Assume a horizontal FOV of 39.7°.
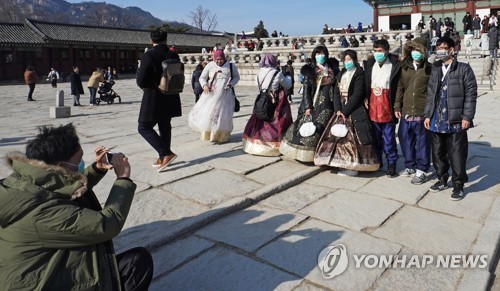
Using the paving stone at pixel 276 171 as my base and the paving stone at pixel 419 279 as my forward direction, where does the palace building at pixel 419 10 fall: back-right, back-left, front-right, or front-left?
back-left

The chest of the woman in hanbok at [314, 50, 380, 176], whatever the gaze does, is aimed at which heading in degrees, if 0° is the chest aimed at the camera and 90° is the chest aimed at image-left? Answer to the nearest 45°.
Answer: approximately 45°

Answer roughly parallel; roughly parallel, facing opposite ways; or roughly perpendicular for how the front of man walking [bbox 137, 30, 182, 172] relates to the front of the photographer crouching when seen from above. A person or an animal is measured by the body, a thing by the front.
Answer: roughly perpendicular

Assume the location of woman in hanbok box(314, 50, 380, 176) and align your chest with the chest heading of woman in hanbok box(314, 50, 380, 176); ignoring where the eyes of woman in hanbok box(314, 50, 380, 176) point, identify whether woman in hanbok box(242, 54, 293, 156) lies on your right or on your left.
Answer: on your right

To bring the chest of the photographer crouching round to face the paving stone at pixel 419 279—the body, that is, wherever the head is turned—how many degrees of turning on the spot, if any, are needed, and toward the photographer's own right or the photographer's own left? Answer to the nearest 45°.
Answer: approximately 45° to the photographer's own right

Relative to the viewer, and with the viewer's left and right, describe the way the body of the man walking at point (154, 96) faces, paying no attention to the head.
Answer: facing away from the viewer and to the left of the viewer

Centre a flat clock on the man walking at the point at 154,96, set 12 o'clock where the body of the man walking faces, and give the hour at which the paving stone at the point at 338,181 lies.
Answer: The paving stone is roughly at 5 o'clock from the man walking.

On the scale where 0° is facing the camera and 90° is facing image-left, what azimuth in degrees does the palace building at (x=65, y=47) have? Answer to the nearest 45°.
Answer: approximately 315°

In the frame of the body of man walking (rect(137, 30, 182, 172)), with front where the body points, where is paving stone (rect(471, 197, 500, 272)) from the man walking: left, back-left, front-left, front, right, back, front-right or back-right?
back

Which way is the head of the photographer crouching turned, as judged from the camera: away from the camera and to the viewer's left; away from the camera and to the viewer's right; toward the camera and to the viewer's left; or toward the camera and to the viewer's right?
away from the camera and to the viewer's right

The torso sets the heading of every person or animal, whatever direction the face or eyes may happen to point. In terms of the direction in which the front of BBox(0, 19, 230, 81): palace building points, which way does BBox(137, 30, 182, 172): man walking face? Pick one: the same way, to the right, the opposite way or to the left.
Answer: the opposite way

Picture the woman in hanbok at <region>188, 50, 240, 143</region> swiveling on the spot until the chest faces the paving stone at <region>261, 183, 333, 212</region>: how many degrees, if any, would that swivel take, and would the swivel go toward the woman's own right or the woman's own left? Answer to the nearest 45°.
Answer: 0° — they already face it
